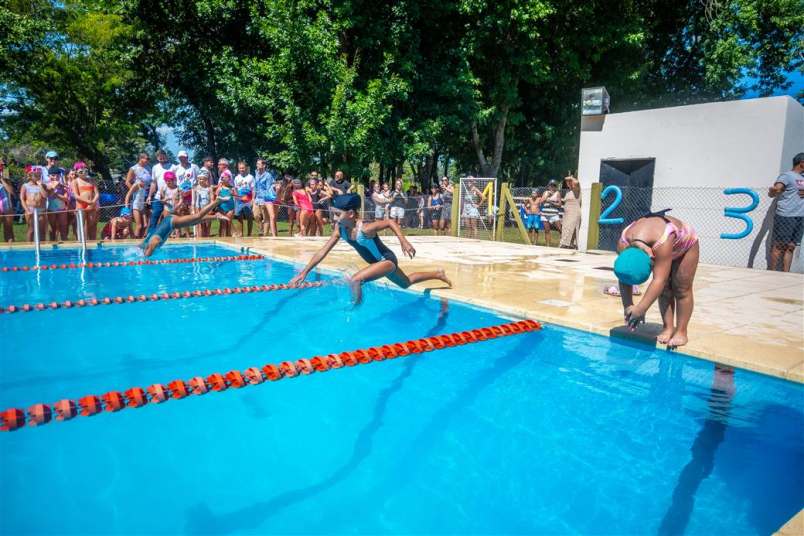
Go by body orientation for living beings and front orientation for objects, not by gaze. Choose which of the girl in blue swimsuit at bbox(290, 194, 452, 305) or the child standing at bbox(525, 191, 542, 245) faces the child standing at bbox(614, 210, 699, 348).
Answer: the child standing at bbox(525, 191, 542, 245)

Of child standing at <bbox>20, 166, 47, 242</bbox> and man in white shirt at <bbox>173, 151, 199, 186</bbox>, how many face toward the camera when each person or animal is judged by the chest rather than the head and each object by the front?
2

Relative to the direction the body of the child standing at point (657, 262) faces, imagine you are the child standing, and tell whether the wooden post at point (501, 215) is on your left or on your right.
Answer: on your right

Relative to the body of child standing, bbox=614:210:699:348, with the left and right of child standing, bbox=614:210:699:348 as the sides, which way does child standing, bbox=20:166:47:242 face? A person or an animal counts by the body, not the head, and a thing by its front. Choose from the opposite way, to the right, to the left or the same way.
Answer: to the left

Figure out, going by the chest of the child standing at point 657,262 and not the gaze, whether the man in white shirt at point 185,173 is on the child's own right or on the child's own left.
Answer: on the child's own right

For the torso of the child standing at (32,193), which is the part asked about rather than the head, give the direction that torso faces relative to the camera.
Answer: toward the camera

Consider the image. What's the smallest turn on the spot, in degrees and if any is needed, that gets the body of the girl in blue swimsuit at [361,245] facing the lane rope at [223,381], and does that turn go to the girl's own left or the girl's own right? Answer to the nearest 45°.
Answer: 0° — they already face it

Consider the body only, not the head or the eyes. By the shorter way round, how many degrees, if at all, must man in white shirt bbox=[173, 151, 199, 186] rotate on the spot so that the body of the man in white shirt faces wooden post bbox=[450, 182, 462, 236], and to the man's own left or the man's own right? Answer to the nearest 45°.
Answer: approximately 90° to the man's own left

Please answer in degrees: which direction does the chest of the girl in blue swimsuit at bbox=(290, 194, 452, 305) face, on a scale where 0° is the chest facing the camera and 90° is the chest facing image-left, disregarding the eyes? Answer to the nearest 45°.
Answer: approximately 45°

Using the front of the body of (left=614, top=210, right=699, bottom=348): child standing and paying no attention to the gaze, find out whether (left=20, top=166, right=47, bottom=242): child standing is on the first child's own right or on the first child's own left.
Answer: on the first child's own right

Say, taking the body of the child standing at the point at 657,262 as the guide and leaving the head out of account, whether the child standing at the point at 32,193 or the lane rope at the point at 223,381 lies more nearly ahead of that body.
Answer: the lane rope

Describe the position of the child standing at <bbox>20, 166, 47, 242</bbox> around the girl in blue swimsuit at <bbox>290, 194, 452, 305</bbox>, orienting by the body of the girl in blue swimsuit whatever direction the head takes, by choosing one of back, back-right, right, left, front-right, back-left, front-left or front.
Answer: right

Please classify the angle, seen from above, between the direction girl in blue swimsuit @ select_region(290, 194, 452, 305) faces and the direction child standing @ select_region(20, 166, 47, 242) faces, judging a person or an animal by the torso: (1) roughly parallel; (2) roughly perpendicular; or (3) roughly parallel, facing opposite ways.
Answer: roughly perpendicular

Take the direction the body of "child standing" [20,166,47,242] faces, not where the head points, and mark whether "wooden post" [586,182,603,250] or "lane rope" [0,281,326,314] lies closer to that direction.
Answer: the lane rope

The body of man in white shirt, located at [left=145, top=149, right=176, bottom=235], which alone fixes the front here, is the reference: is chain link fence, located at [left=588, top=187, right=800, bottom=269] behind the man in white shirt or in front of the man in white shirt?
in front

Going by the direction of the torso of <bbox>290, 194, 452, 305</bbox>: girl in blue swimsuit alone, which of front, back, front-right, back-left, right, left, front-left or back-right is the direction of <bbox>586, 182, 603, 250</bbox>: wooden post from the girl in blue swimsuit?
back

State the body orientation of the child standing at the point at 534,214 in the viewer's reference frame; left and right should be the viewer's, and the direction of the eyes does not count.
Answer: facing the viewer

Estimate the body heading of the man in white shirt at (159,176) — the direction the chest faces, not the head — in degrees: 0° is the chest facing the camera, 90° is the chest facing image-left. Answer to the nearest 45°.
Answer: approximately 315°

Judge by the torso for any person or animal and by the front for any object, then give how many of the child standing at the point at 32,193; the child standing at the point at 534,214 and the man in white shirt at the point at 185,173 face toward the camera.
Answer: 3
